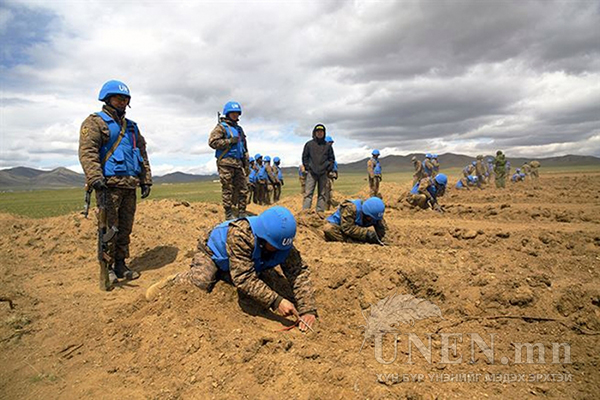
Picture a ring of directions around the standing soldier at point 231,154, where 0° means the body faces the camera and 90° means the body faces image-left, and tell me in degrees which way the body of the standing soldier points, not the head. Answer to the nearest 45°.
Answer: approximately 315°

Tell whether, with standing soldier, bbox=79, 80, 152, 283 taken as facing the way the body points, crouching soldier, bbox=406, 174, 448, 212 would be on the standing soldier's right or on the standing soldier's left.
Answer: on the standing soldier's left

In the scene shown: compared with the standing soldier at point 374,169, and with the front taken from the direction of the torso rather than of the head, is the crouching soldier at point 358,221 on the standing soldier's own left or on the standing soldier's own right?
on the standing soldier's own right

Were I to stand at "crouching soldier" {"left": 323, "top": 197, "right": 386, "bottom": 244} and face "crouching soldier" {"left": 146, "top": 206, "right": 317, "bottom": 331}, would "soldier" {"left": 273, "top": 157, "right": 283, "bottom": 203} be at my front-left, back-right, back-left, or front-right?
back-right

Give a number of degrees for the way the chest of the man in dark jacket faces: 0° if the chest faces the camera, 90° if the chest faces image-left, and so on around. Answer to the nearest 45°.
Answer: approximately 0°

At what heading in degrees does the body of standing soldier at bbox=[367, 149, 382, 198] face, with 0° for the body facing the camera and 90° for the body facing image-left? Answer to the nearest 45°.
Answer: approximately 315°

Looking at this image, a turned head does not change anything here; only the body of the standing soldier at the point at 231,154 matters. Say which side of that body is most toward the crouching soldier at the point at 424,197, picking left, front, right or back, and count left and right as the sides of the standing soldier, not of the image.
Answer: left

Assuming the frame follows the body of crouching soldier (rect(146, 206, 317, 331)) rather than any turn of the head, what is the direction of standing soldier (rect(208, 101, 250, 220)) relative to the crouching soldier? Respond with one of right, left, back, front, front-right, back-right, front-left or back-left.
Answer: back-left

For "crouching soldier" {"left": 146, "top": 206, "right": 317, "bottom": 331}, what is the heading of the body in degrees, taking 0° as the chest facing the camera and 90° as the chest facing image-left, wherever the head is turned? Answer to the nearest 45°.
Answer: approximately 315°

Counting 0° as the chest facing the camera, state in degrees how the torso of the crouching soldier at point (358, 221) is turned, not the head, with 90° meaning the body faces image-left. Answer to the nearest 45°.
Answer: approximately 315°

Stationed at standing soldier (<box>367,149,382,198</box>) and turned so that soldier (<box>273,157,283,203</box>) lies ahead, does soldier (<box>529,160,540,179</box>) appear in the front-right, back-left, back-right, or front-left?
back-right
